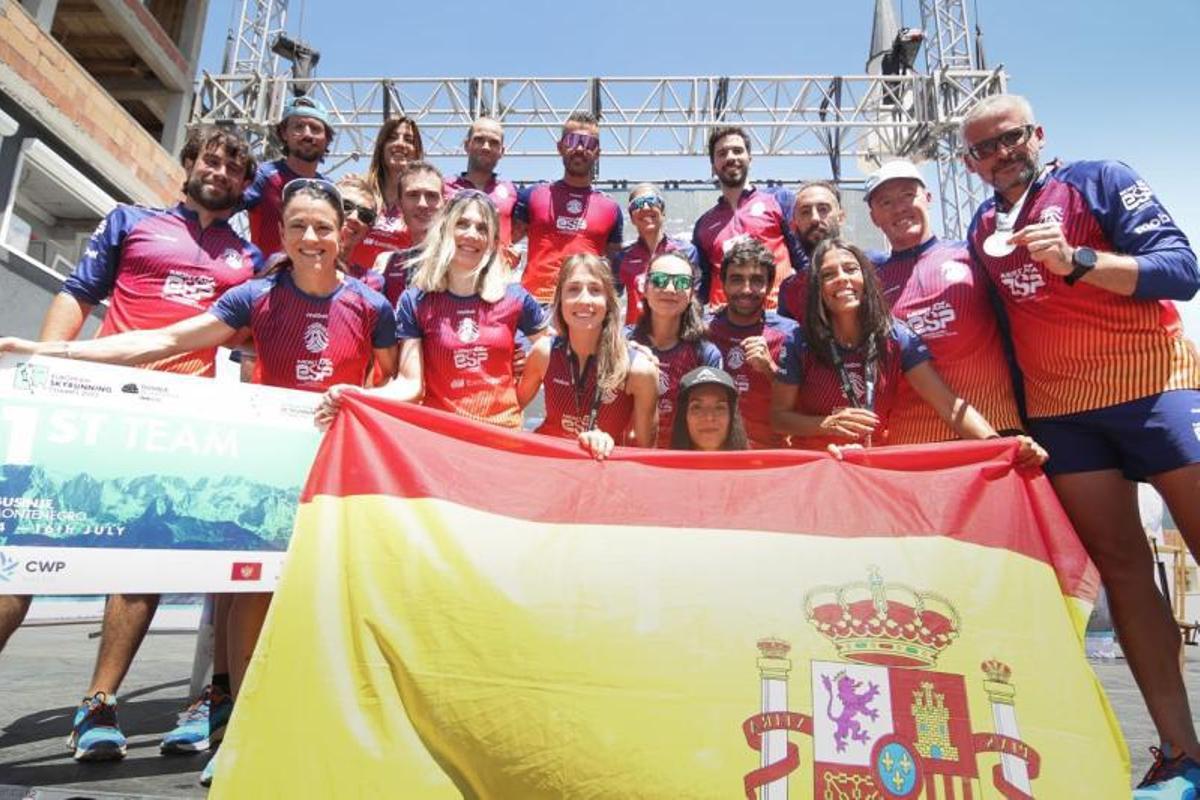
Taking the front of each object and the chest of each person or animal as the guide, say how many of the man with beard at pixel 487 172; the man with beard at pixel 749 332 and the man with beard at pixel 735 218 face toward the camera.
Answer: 3

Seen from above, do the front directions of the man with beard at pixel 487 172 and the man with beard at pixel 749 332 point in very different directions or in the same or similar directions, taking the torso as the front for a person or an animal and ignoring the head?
same or similar directions

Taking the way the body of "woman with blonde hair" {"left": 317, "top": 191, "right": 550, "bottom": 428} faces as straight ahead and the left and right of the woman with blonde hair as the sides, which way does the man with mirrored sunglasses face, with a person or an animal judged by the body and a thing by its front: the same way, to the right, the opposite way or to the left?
the same way

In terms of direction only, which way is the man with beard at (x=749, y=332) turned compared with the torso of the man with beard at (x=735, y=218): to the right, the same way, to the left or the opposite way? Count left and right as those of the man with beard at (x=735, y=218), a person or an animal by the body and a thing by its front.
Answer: the same way

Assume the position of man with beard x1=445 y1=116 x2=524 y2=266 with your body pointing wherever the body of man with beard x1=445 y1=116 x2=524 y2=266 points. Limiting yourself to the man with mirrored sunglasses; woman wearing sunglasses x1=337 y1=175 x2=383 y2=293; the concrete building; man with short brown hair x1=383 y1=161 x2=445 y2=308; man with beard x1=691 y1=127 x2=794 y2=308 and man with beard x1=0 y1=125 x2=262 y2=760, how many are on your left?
2

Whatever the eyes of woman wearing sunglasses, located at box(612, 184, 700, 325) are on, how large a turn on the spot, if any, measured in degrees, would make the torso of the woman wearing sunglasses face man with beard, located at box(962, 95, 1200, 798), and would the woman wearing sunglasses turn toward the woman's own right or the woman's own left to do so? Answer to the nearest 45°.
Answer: approximately 45° to the woman's own left

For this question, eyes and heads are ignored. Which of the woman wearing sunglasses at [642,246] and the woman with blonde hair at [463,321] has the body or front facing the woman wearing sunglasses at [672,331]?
the woman wearing sunglasses at [642,246]

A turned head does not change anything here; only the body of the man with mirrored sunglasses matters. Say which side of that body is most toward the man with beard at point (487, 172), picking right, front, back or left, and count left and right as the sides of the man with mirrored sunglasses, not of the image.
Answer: right

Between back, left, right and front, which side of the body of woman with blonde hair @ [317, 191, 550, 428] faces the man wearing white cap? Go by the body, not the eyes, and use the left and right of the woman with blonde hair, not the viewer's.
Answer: left

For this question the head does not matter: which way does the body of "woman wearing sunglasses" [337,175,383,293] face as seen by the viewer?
toward the camera

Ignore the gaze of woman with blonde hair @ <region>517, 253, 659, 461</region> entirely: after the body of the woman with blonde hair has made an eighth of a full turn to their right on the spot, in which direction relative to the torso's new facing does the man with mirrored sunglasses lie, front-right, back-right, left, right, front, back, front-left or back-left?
back-right

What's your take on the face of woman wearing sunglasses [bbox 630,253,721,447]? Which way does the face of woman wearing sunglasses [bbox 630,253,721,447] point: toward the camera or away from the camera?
toward the camera

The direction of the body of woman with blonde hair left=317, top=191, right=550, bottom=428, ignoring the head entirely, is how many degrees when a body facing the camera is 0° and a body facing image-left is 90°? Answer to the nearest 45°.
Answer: approximately 0°

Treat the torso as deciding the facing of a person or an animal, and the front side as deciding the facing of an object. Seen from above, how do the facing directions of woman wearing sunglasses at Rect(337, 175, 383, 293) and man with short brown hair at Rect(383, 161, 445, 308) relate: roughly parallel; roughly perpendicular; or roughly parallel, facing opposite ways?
roughly parallel
